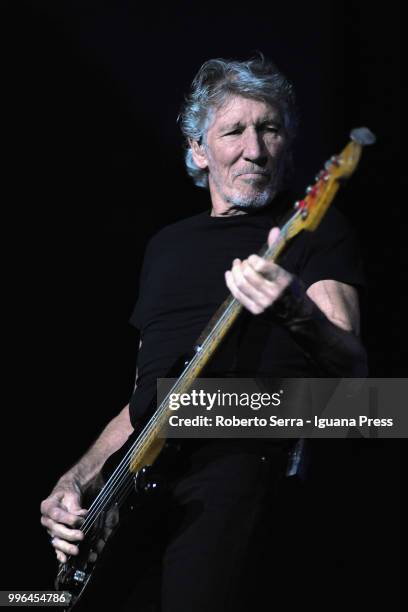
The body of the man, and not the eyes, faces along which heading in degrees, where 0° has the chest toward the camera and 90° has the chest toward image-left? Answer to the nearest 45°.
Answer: approximately 0°
